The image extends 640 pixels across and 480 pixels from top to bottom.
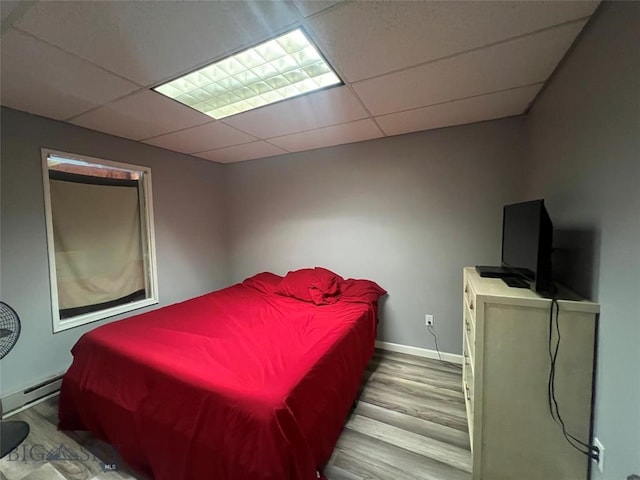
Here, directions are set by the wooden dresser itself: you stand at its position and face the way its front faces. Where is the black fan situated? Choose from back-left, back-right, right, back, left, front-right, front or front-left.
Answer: front-left

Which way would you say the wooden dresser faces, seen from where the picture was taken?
facing to the left of the viewer

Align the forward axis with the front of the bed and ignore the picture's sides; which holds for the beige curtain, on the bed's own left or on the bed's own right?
on the bed's own right

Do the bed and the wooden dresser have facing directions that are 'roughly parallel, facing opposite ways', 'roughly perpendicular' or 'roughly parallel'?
roughly perpendicular

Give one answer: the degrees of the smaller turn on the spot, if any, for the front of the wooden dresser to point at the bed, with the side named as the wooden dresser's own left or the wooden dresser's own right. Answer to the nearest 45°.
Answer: approximately 45° to the wooden dresser's own left

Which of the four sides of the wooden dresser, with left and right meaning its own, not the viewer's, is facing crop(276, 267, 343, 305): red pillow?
front

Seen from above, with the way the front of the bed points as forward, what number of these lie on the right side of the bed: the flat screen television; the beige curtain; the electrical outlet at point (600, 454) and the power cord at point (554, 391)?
1

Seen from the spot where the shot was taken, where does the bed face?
facing the viewer and to the left of the viewer

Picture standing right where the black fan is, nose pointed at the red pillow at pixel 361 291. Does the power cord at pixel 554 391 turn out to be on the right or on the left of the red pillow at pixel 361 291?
right

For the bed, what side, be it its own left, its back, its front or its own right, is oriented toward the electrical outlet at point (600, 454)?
left

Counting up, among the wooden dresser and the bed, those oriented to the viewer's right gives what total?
0
